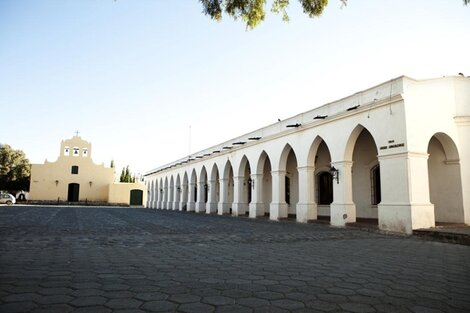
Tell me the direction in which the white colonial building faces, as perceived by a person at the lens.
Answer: facing the viewer and to the left of the viewer

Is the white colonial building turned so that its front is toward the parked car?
no

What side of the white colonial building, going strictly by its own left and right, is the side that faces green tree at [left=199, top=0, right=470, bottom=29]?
front
